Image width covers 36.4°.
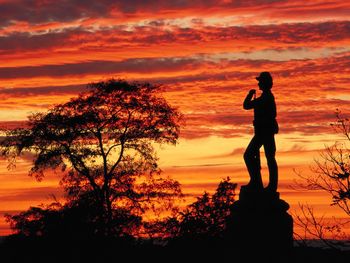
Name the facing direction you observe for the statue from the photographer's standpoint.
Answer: facing to the left of the viewer
